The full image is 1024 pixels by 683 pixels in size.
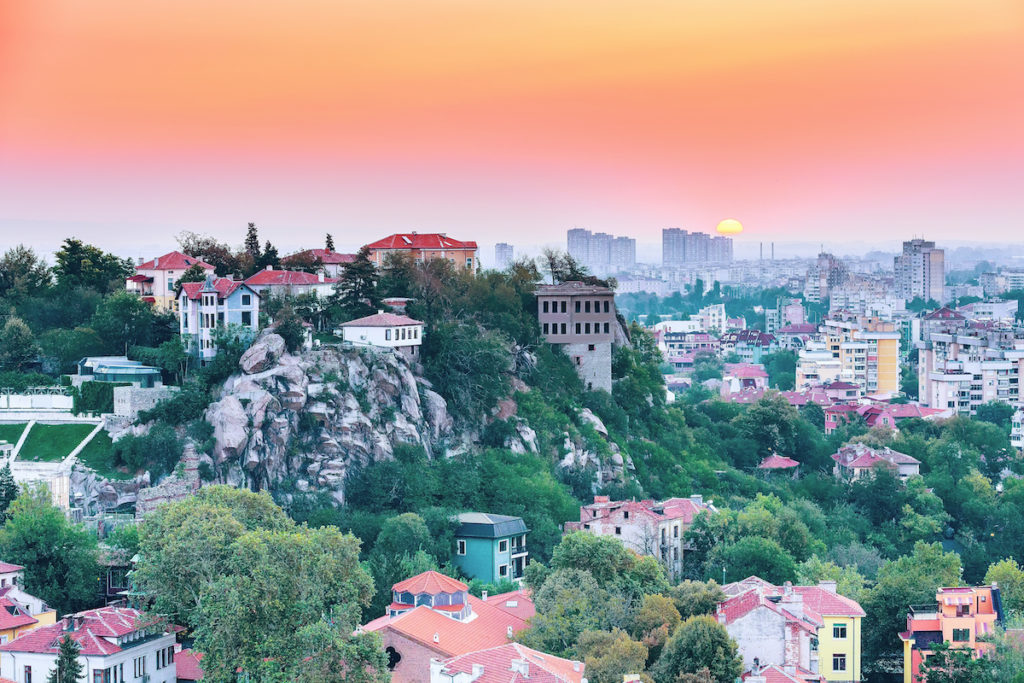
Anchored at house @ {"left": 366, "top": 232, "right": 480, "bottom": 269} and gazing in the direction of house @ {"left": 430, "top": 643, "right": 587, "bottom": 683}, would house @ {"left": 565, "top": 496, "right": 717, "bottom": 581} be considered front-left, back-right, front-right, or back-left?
front-left

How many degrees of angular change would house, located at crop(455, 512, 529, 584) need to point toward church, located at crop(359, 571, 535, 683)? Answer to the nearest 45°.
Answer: approximately 45° to its right

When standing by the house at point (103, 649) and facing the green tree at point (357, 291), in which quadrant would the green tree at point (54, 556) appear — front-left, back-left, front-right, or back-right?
front-left

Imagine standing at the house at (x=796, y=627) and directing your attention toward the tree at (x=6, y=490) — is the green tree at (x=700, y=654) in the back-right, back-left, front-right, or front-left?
front-left

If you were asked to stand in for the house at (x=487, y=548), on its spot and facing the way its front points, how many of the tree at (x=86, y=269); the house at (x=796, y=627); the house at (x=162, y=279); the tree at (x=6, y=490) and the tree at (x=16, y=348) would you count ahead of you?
1

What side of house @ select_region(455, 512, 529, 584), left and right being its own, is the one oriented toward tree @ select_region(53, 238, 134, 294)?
back

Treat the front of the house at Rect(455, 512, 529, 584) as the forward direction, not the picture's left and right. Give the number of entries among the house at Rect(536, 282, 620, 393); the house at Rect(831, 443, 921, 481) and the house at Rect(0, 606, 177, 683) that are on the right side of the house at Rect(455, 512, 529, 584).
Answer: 1

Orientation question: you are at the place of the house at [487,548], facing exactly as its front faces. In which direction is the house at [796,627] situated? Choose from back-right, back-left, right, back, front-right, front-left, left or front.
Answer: front

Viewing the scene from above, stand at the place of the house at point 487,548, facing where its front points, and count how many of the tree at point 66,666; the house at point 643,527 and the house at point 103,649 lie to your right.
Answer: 2

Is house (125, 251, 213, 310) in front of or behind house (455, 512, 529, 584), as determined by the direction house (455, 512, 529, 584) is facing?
behind

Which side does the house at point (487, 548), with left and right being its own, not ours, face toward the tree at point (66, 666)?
right

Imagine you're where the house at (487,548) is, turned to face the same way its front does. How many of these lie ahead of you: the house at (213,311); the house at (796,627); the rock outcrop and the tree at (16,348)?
1

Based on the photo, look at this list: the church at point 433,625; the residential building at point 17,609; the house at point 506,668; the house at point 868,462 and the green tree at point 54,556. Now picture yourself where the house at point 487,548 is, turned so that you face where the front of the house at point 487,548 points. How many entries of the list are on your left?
1
